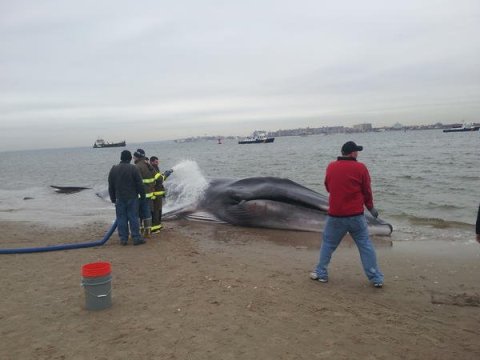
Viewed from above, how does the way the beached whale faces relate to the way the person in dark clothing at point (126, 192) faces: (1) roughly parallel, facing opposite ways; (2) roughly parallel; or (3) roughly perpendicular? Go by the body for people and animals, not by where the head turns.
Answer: roughly perpendicular

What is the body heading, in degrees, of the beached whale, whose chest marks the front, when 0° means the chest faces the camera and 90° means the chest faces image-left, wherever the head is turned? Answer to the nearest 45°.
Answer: approximately 270°

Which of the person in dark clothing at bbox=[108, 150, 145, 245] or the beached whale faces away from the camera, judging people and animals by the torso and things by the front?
the person in dark clothing

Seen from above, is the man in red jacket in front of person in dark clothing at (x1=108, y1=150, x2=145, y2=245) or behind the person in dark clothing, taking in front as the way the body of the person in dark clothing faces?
behind

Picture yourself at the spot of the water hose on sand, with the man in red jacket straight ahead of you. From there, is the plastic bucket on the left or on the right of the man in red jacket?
right

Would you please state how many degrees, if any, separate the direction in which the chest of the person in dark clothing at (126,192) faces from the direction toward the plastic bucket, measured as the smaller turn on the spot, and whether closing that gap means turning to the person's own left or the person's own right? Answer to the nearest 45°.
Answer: approximately 180°

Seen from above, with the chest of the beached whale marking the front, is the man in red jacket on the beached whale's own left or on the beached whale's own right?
on the beached whale's own right

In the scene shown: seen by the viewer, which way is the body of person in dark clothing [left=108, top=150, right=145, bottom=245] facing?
away from the camera

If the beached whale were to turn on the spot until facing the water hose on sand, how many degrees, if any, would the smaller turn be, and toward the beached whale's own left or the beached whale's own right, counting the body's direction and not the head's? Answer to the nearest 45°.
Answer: approximately 135° to the beached whale's own right

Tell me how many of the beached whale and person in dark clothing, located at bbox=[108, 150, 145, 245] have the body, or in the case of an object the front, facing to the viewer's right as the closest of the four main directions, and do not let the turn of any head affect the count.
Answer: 1

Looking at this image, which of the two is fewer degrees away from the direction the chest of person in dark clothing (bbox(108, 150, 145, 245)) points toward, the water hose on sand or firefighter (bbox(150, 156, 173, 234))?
the firefighter

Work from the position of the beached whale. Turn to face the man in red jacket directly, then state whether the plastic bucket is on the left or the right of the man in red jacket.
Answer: right
